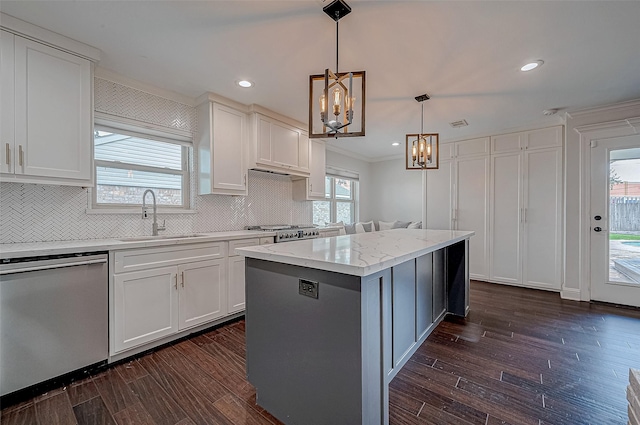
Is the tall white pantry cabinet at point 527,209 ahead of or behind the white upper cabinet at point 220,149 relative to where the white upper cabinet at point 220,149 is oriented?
ahead

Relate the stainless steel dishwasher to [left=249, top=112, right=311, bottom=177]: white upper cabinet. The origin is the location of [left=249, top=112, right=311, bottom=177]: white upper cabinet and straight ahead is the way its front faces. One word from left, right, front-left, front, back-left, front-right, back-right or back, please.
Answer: right

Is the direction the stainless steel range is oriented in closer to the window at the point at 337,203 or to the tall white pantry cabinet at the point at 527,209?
the tall white pantry cabinet

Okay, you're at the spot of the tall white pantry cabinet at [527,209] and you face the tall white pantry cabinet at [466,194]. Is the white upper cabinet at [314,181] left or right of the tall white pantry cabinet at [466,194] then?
left

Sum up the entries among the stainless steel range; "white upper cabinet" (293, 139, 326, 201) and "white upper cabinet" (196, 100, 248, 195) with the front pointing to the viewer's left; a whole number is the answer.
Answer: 0

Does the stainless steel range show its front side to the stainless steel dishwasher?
no

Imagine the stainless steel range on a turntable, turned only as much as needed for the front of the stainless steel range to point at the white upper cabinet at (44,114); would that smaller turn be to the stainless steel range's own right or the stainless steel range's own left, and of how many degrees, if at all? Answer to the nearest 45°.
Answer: approximately 90° to the stainless steel range's own right

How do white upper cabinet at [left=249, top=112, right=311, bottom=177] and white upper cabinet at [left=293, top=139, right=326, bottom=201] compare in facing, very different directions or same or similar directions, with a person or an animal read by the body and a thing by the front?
same or similar directions

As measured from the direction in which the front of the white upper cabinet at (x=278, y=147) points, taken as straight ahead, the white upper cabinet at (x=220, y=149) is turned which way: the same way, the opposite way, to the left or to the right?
the same way

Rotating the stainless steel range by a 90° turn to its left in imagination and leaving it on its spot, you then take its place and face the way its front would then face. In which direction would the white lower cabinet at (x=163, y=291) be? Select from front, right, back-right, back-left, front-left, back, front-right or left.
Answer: back

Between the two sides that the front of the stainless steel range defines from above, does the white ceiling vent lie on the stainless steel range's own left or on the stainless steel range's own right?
on the stainless steel range's own left

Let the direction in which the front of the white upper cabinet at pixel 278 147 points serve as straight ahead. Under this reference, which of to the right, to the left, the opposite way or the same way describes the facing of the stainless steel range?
the same way

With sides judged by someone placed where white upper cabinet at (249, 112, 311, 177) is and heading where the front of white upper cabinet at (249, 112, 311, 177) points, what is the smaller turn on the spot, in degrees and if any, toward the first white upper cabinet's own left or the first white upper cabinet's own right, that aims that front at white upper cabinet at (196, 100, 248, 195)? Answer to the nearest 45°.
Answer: approximately 90° to the first white upper cabinet's own right

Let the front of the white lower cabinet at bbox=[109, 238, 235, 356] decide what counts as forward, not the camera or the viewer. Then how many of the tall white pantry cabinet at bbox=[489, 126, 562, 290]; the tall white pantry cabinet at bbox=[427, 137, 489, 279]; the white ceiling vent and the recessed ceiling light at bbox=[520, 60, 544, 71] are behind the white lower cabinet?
0

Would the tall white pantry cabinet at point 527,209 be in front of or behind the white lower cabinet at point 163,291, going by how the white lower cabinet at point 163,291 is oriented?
in front

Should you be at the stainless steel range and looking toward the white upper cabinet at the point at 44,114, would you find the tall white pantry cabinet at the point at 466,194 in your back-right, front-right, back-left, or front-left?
back-left

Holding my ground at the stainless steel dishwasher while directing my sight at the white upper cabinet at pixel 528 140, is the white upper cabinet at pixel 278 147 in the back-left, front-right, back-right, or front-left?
front-left

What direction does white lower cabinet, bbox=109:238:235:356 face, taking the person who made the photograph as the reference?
facing the viewer and to the right of the viewer

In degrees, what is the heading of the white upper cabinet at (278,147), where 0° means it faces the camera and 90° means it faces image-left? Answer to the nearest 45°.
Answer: approximately 315°

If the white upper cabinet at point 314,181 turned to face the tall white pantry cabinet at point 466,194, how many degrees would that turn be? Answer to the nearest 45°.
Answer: approximately 45° to its left

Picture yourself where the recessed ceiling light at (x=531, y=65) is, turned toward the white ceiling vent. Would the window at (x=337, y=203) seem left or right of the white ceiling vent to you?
left

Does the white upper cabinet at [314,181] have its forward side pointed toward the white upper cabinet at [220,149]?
no
